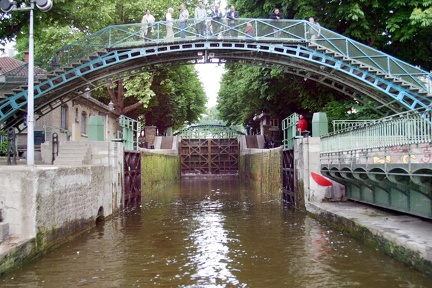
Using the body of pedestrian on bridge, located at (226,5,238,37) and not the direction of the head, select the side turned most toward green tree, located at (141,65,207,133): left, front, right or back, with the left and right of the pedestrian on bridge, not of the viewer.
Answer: back

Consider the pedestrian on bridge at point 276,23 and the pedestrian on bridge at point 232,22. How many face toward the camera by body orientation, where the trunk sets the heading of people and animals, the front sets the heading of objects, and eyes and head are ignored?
2

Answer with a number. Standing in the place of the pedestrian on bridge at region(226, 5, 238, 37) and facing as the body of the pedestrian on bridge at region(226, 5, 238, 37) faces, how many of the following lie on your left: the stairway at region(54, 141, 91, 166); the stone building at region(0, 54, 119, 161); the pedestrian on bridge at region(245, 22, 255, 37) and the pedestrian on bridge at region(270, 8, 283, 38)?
2

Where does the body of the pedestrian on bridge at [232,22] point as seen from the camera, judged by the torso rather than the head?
toward the camera

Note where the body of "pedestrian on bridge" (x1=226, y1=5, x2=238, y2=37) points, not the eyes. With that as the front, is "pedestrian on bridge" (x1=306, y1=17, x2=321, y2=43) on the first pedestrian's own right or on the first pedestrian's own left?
on the first pedestrian's own left

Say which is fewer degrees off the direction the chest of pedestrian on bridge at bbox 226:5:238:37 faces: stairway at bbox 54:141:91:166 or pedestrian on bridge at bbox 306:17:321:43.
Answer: the stairway

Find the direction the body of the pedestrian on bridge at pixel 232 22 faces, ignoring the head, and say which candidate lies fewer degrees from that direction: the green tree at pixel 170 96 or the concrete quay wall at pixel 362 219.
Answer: the concrete quay wall

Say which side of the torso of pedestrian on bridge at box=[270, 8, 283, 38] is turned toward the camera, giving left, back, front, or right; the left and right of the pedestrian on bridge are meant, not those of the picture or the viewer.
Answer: front

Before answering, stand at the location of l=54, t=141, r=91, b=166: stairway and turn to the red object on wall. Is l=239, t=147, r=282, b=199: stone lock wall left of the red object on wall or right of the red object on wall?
left

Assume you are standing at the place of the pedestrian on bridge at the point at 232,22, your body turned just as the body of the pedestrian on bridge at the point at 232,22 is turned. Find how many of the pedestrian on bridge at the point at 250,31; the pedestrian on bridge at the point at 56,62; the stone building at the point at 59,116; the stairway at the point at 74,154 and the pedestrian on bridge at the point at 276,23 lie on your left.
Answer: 2
